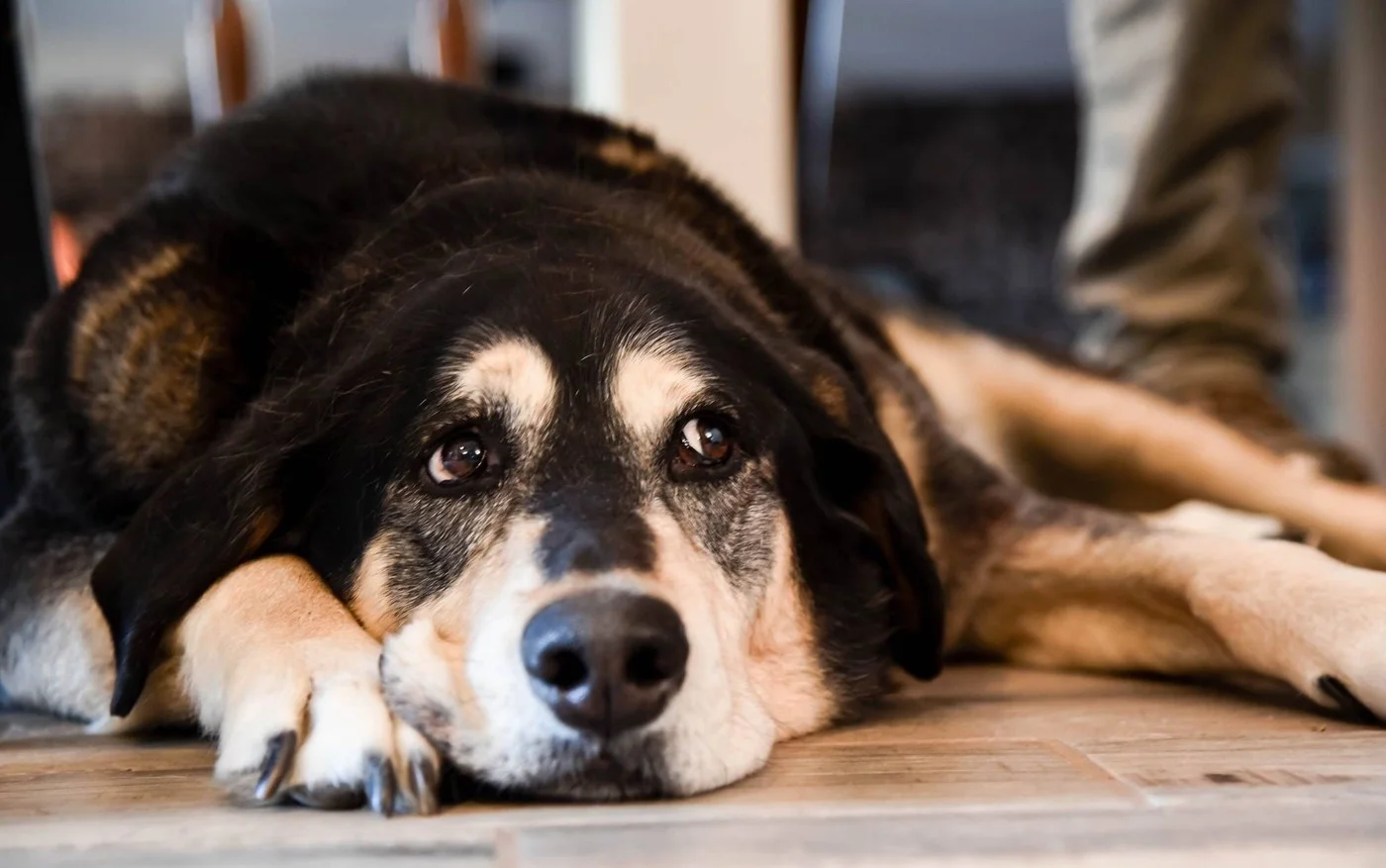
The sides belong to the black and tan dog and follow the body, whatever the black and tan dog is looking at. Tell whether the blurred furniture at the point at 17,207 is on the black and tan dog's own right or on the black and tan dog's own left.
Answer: on the black and tan dog's own right

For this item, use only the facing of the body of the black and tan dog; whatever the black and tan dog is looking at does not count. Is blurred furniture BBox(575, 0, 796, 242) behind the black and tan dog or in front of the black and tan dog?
behind

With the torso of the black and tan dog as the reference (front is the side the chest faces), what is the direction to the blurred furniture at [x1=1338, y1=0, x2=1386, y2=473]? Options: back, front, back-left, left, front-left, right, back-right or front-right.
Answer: back-left

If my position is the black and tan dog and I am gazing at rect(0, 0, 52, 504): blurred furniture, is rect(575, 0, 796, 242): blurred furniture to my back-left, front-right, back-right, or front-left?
front-right

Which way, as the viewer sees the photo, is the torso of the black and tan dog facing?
toward the camera

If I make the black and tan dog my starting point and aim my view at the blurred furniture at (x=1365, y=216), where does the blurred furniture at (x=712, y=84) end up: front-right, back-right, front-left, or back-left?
front-left
